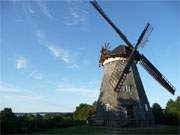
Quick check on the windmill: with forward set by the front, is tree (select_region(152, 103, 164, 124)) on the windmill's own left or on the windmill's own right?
on the windmill's own left

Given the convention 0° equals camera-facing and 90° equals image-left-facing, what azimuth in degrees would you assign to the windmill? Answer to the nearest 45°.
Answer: approximately 315°

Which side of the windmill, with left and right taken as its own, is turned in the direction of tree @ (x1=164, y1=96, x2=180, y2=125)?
left
